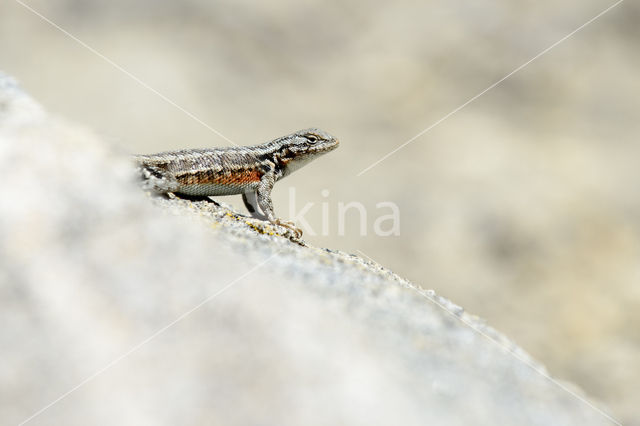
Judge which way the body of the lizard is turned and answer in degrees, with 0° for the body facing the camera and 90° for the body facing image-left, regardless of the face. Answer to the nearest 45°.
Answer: approximately 270°
